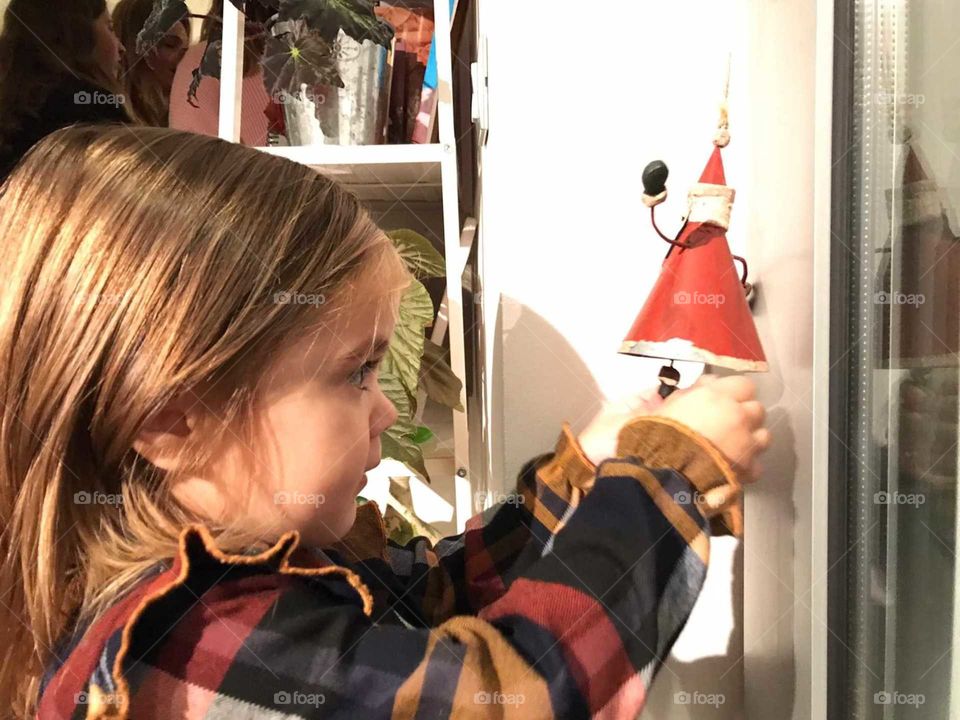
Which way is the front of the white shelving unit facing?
toward the camera

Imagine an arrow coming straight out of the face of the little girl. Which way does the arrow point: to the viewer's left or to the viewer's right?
to the viewer's right

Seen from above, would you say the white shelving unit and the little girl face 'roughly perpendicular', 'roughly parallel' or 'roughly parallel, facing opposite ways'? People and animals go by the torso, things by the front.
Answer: roughly perpendicular

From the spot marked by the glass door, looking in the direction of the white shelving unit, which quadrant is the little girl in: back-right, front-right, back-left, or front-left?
front-left

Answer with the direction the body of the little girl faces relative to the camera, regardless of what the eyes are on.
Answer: to the viewer's right

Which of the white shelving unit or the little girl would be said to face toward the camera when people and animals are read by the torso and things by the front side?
the white shelving unit
